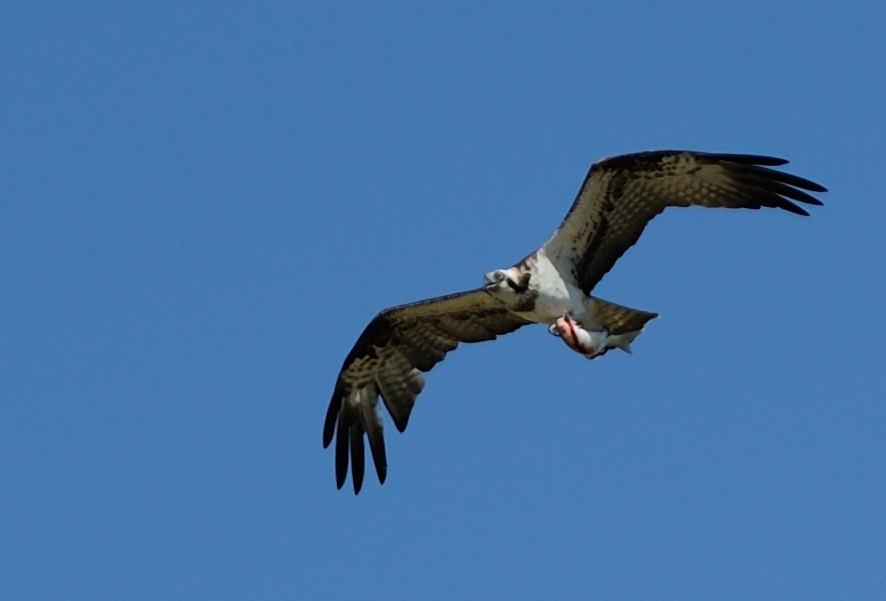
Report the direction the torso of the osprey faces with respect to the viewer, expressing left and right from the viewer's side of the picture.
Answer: facing the viewer and to the left of the viewer
